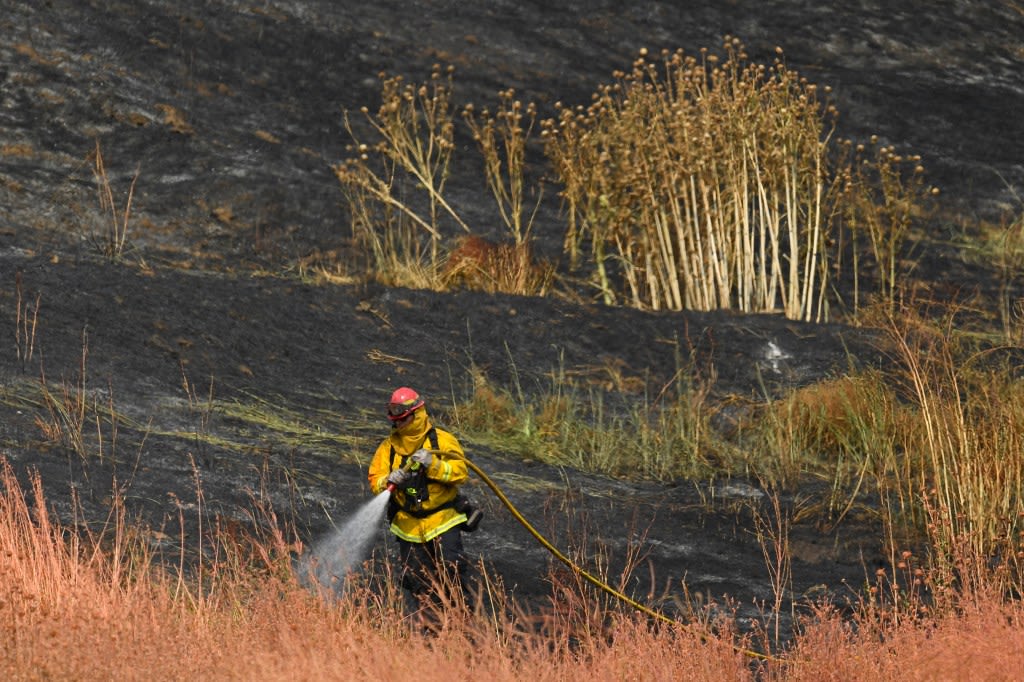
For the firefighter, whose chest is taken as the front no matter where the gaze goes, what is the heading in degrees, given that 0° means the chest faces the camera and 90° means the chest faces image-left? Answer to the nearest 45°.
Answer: approximately 45°

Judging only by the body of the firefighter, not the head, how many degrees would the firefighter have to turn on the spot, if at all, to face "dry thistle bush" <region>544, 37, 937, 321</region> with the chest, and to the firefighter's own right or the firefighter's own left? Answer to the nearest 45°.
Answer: approximately 135° to the firefighter's own right
